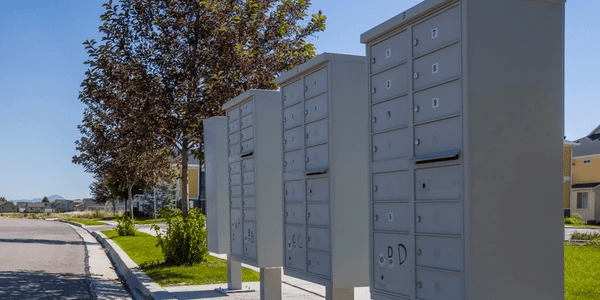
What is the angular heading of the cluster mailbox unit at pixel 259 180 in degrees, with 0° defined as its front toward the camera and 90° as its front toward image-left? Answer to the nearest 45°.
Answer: approximately 45°

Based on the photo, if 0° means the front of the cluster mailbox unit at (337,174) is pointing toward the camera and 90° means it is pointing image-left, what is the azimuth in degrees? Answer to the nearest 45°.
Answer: approximately 45°

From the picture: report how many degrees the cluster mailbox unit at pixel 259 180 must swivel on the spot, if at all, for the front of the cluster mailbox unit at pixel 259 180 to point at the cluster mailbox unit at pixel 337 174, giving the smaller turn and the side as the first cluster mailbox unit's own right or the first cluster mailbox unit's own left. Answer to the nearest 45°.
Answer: approximately 45° to the first cluster mailbox unit's own left
